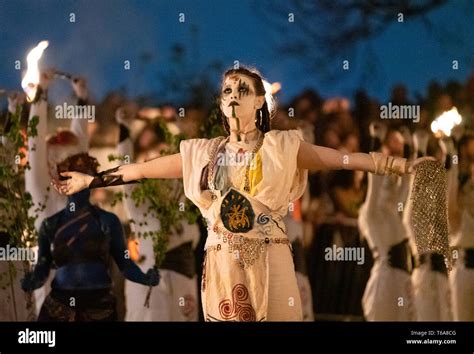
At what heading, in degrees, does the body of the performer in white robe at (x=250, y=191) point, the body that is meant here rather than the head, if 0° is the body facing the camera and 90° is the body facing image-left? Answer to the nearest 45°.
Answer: approximately 0°

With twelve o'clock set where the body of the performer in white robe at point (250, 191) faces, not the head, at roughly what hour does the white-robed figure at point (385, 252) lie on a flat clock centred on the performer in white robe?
The white-robed figure is roughly at 8 o'clock from the performer in white robe.

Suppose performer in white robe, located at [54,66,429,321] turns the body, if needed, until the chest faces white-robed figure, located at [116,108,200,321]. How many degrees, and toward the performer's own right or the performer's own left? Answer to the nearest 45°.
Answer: approximately 135° to the performer's own right

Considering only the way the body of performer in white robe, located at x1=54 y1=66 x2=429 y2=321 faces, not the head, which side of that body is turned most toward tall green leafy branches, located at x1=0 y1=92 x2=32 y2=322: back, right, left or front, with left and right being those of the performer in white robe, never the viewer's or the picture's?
right
